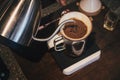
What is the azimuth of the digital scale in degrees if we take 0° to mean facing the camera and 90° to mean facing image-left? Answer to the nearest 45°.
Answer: approximately 315°
